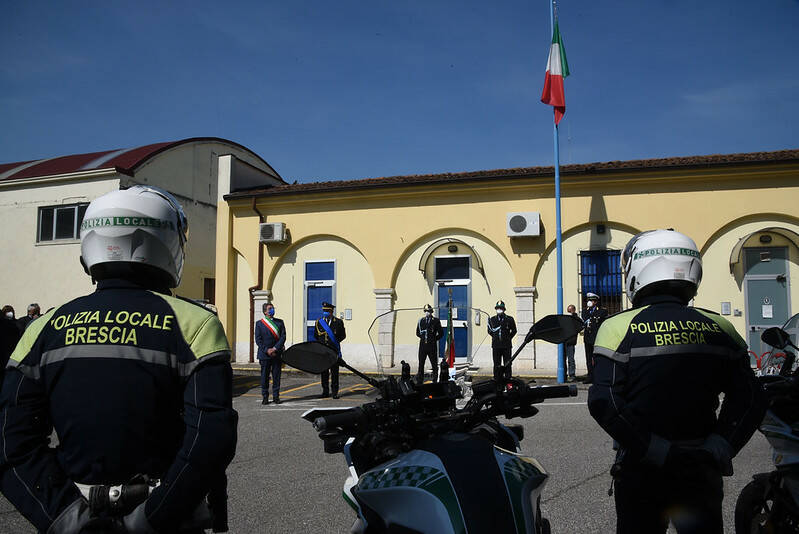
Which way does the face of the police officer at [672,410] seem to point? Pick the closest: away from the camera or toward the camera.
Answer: away from the camera

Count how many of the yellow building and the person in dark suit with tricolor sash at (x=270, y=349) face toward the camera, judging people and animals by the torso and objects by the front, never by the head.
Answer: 2

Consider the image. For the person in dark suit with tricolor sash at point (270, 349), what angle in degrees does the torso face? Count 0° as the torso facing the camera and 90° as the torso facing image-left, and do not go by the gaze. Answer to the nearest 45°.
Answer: approximately 0°

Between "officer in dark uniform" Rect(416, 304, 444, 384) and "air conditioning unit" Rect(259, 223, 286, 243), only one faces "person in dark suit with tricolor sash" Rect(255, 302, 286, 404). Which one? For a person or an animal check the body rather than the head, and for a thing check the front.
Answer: the air conditioning unit

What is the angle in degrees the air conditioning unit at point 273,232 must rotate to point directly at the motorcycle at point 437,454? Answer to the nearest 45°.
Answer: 0° — it already faces it

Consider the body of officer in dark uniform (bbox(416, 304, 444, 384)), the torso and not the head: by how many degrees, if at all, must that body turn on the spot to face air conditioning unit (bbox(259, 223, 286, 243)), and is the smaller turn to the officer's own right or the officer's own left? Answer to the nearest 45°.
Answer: approximately 180°

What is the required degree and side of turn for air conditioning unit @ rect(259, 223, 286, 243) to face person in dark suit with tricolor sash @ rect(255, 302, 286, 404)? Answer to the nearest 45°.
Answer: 0° — it already faces them

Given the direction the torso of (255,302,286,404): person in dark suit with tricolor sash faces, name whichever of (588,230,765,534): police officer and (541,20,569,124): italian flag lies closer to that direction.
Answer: the police officer

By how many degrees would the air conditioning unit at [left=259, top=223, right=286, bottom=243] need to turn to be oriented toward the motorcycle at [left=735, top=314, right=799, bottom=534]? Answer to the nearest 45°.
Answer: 0° — it already faces it
